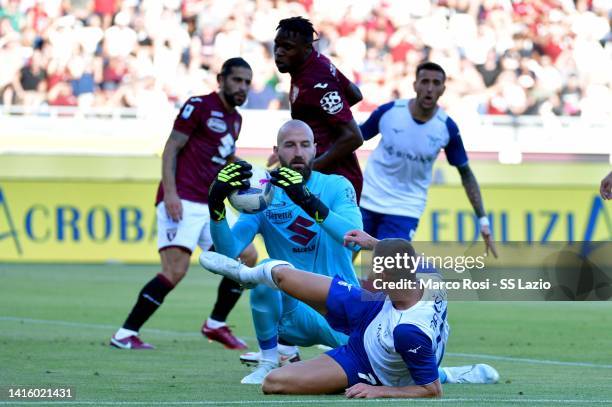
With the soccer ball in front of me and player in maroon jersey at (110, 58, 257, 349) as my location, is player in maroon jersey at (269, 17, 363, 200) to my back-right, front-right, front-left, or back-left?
front-left

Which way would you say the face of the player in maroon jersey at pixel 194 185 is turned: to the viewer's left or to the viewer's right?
to the viewer's right

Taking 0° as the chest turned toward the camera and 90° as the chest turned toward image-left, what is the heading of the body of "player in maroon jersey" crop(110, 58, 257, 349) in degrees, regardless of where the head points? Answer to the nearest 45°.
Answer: approximately 315°

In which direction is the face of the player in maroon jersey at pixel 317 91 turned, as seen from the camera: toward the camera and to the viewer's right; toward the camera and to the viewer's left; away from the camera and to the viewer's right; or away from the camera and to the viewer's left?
toward the camera and to the viewer's left
